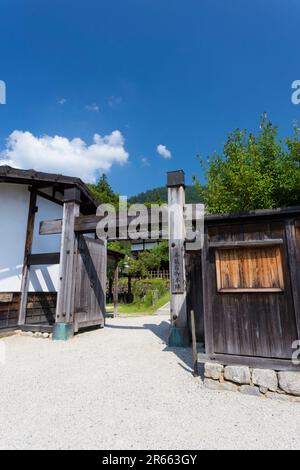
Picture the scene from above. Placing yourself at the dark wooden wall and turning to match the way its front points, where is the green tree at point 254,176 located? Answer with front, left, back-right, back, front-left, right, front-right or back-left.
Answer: back

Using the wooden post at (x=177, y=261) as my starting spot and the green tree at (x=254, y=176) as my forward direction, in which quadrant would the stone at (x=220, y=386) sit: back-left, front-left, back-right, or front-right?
back-right

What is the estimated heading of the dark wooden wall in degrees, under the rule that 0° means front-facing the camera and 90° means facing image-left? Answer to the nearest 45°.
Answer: approximately 0°

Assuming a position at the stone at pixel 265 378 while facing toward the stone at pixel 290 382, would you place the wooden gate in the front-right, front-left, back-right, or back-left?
back-left

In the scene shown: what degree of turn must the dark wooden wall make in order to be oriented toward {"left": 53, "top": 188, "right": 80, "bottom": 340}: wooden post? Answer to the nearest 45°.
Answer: approximately 90° to its right

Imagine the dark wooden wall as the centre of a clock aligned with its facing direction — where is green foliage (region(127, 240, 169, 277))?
The green foliage is roughly at 5 o'clock from the dark wooden wall.
